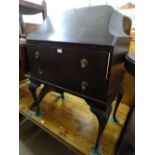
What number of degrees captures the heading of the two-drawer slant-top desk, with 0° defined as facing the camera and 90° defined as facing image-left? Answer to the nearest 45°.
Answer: approximately 45°
